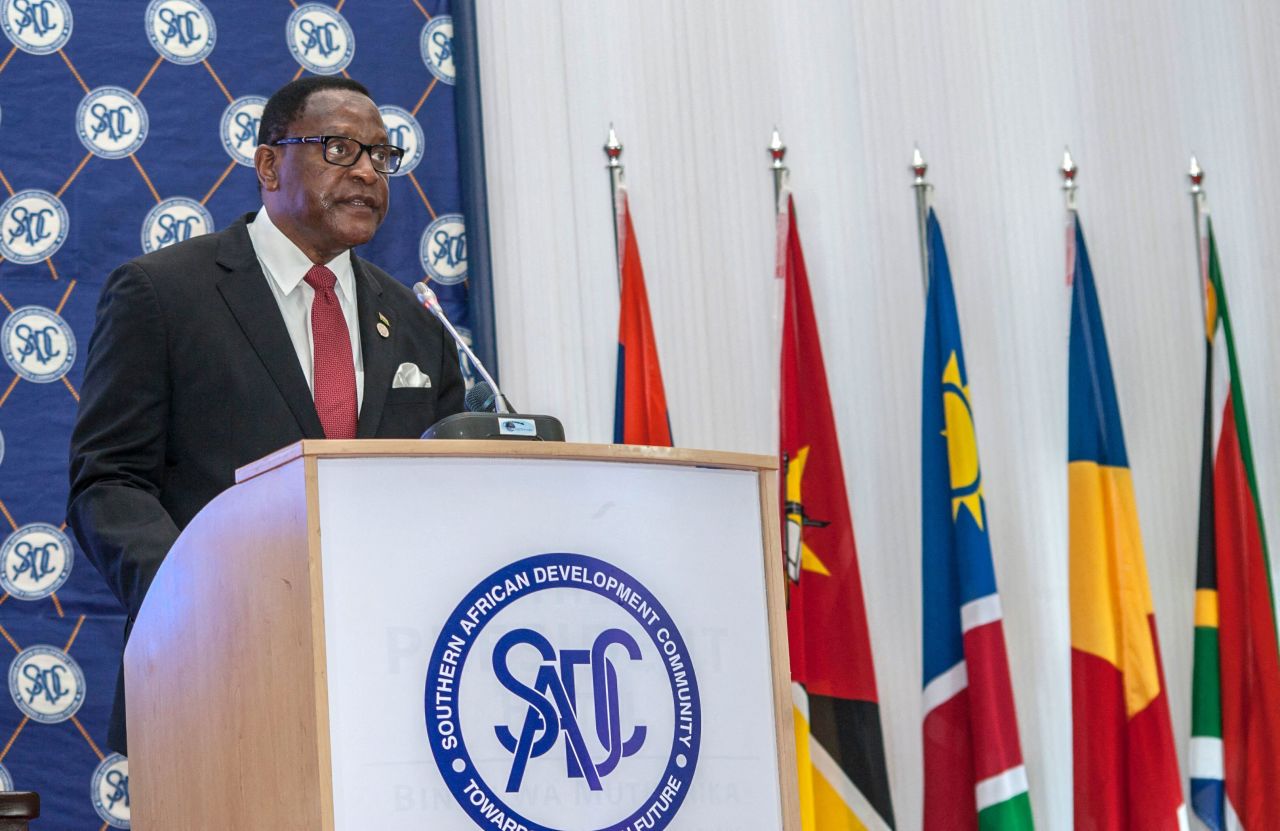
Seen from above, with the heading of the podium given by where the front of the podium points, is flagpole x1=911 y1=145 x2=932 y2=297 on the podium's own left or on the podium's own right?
on the podium's own left

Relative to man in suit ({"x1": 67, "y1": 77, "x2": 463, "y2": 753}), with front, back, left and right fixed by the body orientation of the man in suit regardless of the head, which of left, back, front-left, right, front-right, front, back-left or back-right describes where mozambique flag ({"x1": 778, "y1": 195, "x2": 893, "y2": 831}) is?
left

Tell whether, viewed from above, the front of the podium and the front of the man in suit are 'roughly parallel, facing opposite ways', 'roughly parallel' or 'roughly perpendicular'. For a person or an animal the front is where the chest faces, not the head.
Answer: roughly parallel

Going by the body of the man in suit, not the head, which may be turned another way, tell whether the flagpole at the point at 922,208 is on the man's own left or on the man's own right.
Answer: on the man's own left

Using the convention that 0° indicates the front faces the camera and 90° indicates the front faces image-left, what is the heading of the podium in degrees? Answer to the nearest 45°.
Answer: approximately 315°

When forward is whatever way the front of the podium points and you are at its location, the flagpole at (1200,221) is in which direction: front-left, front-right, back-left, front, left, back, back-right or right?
left

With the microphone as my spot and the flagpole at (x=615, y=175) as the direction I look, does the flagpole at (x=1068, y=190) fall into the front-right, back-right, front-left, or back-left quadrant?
front-right

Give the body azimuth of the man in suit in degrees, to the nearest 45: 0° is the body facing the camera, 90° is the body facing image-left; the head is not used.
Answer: approximately 315°

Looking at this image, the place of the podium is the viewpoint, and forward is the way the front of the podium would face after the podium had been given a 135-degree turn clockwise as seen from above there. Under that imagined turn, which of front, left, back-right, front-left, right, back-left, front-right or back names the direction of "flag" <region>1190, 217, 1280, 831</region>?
back-right

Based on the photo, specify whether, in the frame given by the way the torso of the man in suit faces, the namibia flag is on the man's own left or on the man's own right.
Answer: on the man's own left

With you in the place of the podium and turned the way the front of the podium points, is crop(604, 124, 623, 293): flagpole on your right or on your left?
on your left

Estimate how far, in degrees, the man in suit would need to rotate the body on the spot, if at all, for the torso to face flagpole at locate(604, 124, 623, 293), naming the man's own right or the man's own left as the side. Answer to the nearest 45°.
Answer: approximately 90° to the man's own left

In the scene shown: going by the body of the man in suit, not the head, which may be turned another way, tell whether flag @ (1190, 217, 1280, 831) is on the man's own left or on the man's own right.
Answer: on the man's own left

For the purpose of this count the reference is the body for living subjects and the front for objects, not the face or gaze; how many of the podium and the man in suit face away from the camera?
0

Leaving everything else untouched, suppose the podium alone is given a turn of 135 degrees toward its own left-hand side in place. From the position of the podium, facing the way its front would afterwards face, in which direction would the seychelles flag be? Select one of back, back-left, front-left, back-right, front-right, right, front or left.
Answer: front-right

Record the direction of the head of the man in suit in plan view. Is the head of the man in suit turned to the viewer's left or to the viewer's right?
to the viewer's right
